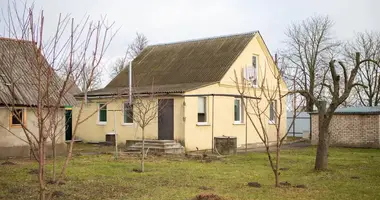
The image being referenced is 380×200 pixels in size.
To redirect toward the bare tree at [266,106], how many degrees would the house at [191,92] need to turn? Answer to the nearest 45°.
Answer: approximately 45° to its left

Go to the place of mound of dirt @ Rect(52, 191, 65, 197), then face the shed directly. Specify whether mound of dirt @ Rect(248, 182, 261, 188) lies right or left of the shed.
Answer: right

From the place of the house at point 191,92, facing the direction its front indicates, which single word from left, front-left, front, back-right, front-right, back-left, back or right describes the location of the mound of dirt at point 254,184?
front-left

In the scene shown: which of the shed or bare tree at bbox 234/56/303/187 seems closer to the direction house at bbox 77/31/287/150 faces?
the bare tree

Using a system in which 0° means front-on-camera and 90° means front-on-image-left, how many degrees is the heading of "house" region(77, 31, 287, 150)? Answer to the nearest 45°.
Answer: approximately 45°

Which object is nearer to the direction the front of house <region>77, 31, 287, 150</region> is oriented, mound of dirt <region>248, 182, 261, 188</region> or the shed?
the mound of dirt

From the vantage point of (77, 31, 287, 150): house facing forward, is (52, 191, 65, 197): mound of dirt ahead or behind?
ahead
